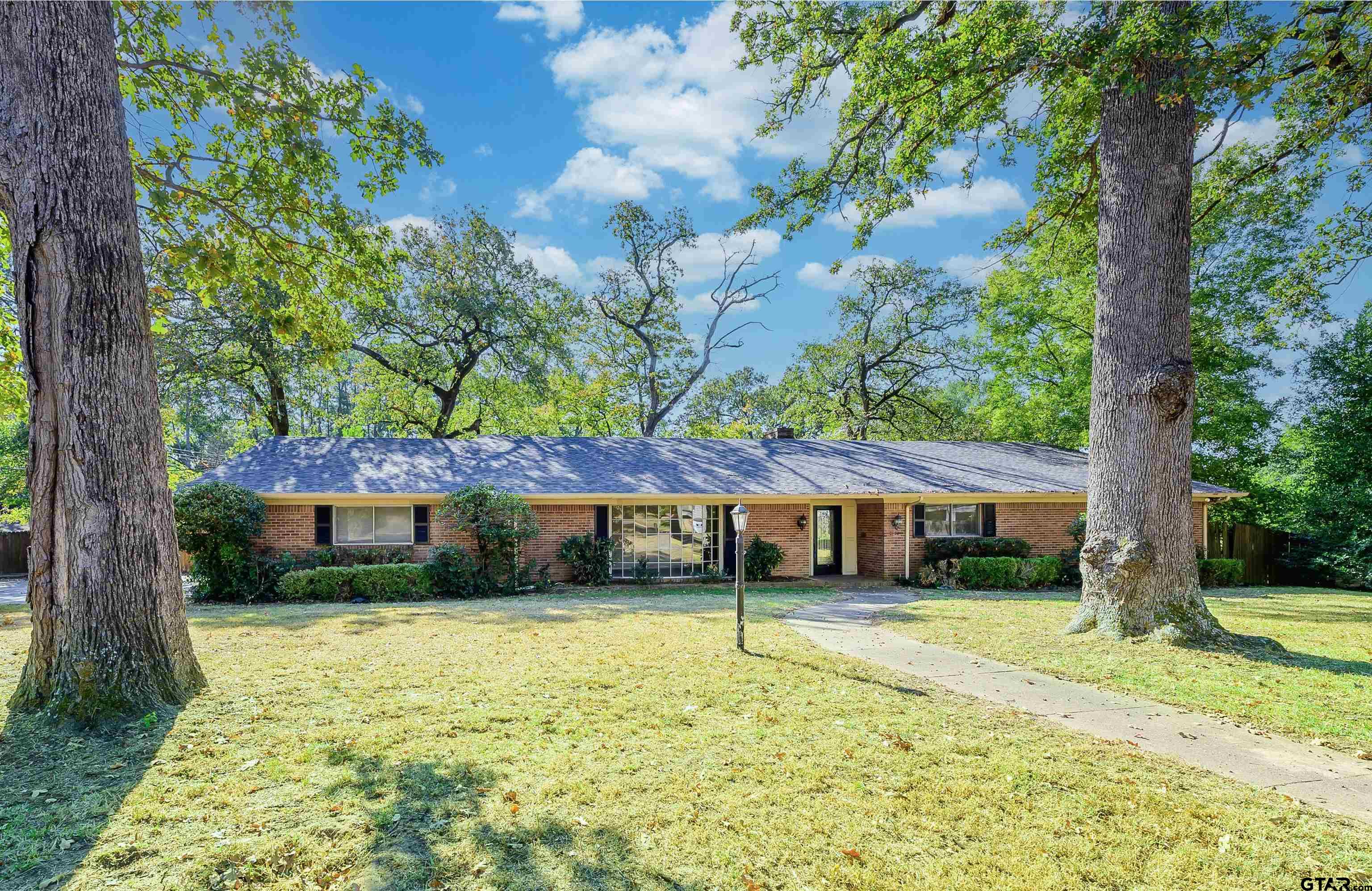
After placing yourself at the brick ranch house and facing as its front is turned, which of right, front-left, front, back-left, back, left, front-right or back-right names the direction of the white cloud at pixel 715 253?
back

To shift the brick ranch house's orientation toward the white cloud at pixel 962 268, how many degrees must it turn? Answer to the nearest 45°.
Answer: approximately 135° to its left

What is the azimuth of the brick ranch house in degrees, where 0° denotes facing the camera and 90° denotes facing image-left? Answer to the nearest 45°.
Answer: approximately 0°

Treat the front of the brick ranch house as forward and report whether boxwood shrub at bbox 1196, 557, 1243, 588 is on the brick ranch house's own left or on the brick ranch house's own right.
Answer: on the brick ranch house's own left
